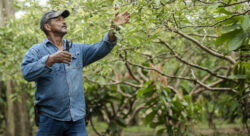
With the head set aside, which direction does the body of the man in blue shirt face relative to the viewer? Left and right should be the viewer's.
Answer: facing the viewer and to the right of the viewer

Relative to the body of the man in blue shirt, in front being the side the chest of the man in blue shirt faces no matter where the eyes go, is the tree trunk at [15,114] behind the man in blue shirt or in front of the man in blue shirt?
behind

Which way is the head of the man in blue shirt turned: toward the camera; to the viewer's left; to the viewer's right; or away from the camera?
to the viewer's right
